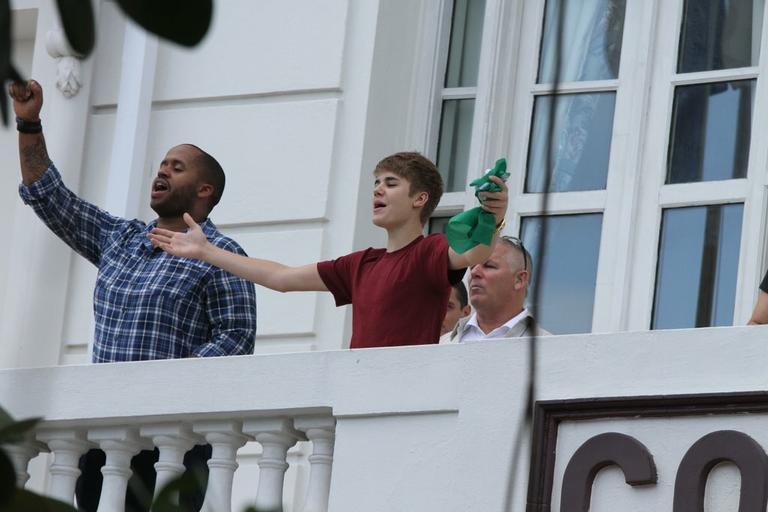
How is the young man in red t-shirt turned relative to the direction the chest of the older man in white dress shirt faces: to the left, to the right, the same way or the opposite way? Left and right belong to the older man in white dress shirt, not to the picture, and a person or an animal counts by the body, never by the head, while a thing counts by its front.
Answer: the same way

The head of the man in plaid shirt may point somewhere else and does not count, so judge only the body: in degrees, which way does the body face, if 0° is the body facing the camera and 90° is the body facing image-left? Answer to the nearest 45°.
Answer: approximately 45°

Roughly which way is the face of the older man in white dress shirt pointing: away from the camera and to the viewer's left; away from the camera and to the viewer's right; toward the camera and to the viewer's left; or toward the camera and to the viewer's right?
toward the camera and to the viewer's left

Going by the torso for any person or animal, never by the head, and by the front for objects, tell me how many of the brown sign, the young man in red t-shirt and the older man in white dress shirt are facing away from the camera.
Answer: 0

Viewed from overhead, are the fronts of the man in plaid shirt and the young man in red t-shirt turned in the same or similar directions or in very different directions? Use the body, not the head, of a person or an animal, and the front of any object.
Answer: same or similar directions

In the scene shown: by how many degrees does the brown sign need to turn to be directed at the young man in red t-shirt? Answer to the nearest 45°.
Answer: approximately 135° to its right

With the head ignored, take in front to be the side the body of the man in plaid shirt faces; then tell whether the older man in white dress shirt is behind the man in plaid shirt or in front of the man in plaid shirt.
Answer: behind

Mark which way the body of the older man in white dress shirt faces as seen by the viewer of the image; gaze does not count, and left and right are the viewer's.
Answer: facing the viewer and to the left of the viewer

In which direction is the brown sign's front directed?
toward the camera

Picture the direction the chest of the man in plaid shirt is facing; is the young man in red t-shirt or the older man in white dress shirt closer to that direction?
the young man in red t-shirt

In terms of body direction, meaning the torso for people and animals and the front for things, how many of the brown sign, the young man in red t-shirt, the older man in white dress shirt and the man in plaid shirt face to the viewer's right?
0

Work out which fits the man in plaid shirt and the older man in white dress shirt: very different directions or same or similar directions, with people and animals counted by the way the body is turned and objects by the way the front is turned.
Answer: same or similar directions

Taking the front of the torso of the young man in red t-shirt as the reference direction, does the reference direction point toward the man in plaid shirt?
no
